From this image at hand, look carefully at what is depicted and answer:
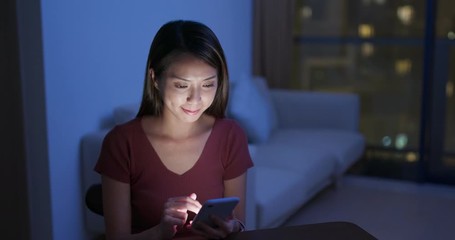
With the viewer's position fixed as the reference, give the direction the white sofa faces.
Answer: facing the viewer and to the right of the viewer

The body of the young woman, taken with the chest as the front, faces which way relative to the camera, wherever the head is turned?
toward the camera

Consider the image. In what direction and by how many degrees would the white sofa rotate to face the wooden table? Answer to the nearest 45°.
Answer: approximately 45° to its right

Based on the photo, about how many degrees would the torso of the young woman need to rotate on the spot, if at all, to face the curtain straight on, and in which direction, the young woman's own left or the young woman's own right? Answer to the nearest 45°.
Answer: approximately 180°
